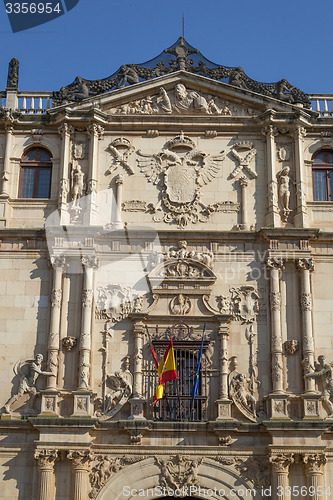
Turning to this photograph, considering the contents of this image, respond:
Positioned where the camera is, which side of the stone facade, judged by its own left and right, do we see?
front
